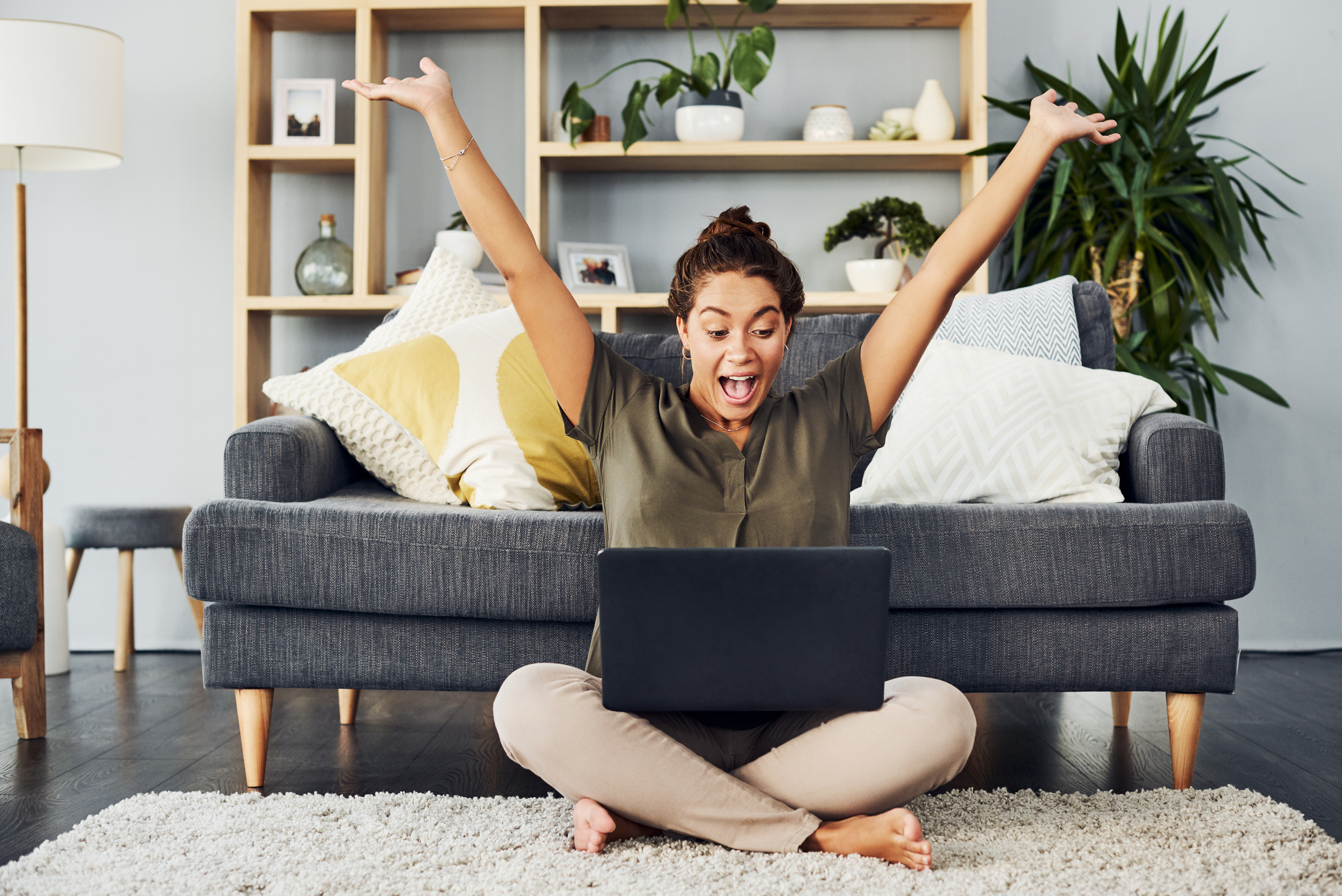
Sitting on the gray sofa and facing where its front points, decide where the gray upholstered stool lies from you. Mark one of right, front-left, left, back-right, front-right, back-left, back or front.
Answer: back-right

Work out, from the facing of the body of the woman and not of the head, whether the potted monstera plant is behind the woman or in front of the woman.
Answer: behind

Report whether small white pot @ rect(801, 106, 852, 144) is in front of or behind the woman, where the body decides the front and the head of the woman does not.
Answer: behind

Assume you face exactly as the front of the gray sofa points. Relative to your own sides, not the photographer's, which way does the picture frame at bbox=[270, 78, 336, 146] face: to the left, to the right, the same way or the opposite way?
the same way

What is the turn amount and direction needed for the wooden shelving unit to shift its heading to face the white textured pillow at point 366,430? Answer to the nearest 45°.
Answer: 0° — it already faces it

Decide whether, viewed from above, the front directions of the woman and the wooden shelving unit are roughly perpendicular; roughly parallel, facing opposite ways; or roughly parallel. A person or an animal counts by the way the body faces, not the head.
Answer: roughly parallel

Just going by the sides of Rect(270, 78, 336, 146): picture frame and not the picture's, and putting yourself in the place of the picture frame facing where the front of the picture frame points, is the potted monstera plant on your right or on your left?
on your left

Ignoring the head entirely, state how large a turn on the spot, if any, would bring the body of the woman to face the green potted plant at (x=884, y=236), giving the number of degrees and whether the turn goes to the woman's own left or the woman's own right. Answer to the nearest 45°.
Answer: approximately 180°

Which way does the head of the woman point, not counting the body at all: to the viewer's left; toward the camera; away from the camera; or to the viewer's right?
toward the camera

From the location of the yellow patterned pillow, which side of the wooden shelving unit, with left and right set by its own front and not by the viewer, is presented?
front

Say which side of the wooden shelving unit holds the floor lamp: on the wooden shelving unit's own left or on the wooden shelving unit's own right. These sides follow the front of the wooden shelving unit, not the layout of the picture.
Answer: on the wooden shelving unit's own right

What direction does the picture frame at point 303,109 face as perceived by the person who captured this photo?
facing the viewer

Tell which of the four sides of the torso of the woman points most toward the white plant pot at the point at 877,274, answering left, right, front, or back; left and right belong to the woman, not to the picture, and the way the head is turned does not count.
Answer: back

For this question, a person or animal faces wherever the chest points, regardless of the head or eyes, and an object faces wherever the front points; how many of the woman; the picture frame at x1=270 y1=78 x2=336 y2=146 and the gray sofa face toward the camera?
3

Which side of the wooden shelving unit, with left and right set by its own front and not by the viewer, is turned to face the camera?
front

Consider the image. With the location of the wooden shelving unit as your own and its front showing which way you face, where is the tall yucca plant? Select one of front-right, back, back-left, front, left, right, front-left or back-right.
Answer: left

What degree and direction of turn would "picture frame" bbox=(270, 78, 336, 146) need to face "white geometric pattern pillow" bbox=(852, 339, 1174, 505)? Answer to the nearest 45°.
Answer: approximately 45° to its left

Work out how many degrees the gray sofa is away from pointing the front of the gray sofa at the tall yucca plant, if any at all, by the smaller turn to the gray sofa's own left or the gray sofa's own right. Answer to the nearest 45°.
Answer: approximately 135° to the gray sofa's own left

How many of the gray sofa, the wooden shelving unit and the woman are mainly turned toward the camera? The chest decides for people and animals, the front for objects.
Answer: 3

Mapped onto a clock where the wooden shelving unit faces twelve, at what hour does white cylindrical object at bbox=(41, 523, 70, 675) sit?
The white cylindrical object is roughly at 2 o'clock from the wooden shelving unit.

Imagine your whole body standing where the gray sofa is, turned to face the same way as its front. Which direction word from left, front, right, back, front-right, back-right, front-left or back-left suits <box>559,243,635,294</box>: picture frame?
back
